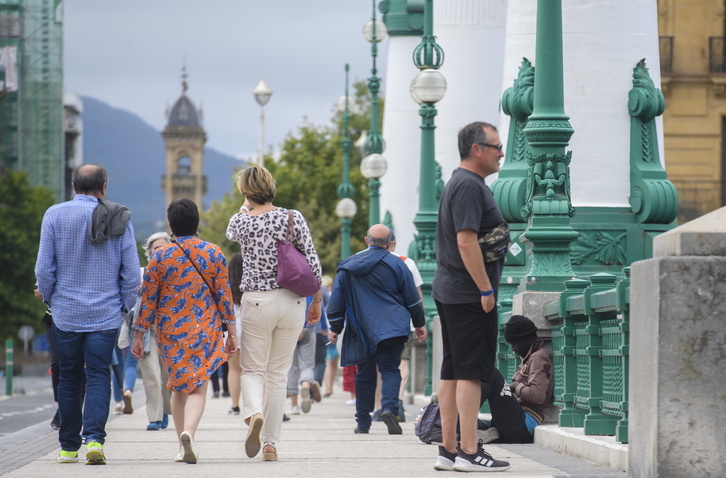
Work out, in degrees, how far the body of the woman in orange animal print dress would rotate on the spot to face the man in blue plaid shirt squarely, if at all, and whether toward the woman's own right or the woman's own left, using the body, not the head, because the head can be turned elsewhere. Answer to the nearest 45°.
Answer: approximately 90° to the woman's own left

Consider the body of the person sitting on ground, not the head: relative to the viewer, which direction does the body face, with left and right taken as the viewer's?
facing to the left of the viewer

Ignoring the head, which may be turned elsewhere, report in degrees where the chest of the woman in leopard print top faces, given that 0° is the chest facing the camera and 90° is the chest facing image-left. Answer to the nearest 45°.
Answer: approximately 180°

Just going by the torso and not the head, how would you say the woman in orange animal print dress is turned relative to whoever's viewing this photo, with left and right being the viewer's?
facing away from the viewer

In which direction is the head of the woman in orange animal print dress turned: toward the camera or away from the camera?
away from the camera

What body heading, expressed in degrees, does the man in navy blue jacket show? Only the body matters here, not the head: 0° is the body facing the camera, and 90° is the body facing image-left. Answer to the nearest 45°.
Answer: approximately 180°

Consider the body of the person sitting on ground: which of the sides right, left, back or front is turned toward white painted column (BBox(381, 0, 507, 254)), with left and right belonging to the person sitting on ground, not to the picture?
right

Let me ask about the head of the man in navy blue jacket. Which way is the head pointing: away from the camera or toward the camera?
away from the camera
